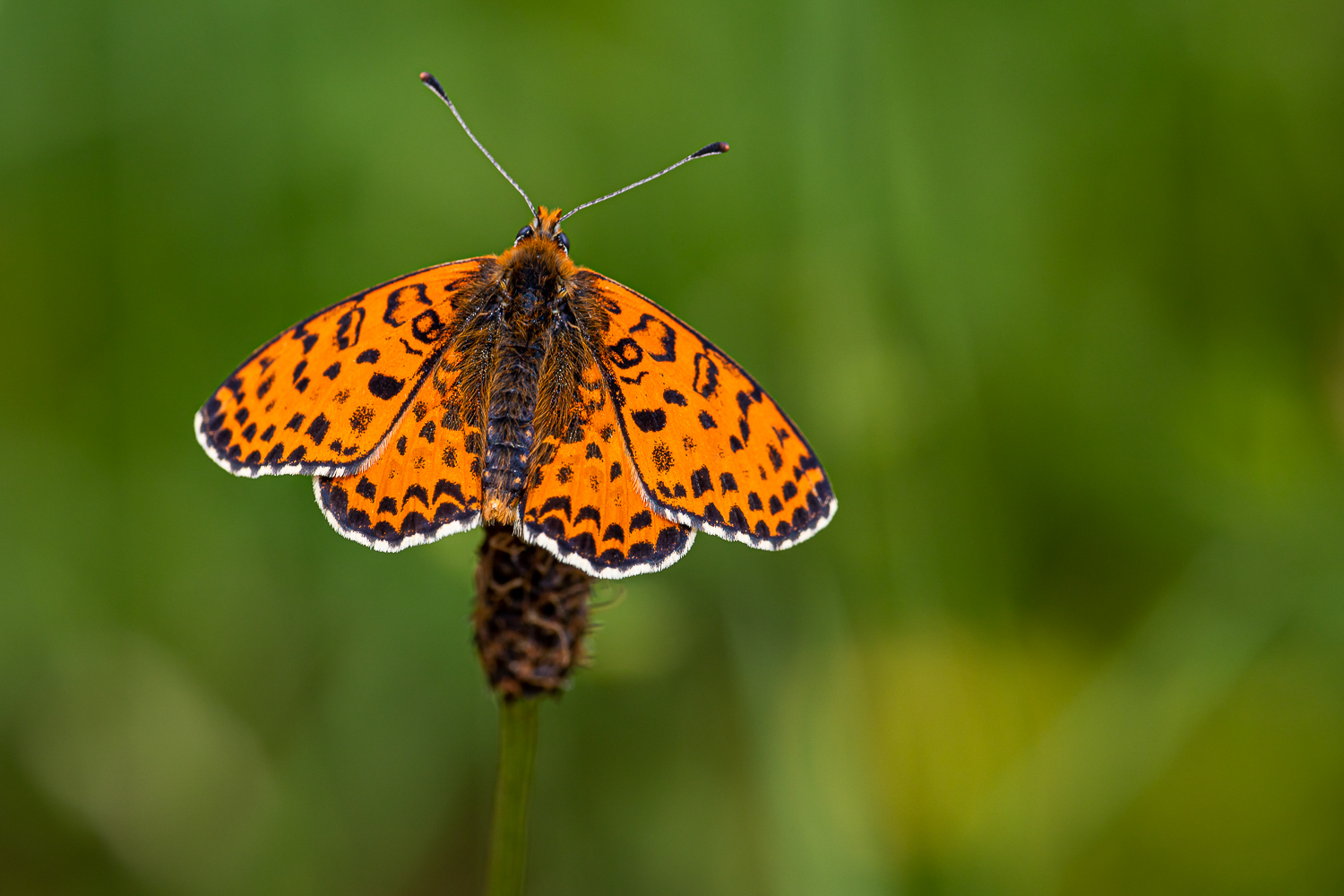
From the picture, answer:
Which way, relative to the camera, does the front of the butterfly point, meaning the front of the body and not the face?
away from the camera
